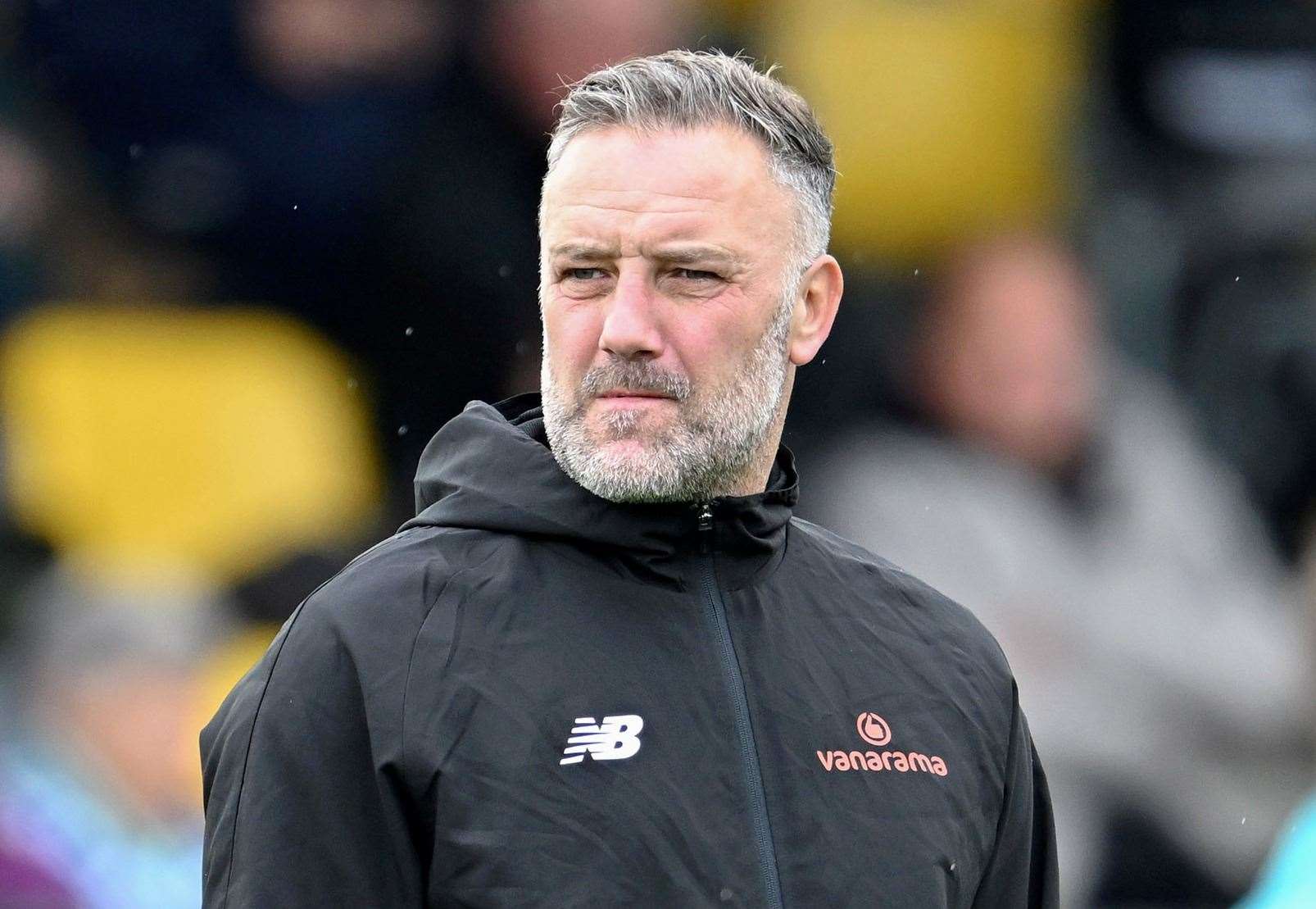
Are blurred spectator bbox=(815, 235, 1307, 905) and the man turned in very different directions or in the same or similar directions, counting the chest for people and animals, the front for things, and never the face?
same or similar directions

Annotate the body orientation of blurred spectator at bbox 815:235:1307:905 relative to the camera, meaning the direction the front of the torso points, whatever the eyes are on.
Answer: toward the camera

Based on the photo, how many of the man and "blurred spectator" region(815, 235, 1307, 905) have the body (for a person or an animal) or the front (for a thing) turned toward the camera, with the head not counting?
2

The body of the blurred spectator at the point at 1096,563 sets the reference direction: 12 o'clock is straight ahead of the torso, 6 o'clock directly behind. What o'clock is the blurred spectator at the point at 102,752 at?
the blurred spectator at the point at 102,752 is roughly at 2 o'clock from the blurred spectator at the point at 1096,563.

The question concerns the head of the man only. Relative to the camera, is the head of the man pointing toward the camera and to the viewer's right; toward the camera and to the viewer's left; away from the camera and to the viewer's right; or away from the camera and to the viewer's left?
toward the camera and to the viewer's left

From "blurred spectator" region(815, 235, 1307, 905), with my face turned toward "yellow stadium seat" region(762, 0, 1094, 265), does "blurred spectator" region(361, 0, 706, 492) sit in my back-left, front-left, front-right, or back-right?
front-left

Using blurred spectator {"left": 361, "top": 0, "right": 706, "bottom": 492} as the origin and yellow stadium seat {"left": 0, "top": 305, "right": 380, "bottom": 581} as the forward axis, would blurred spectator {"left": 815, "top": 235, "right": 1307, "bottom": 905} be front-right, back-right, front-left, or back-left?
back-left

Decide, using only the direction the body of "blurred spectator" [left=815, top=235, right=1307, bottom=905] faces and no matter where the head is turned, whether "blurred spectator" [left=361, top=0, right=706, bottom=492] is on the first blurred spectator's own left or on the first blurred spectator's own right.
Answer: on the first blurred spectator's own right

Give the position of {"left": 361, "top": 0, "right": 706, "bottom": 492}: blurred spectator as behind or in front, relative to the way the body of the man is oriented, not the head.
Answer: behind

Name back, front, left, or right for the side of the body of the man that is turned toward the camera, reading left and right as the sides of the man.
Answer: front

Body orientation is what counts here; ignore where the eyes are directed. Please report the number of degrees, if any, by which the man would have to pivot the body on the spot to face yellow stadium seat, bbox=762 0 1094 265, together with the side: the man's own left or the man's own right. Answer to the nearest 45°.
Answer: approximately 180°
